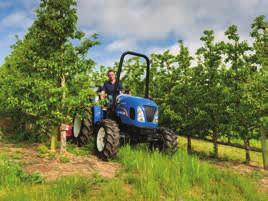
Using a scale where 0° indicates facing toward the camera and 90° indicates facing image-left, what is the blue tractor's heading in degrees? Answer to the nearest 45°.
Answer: approximately 315°

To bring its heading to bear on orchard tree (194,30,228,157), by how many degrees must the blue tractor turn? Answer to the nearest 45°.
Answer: approximately 90° to its left

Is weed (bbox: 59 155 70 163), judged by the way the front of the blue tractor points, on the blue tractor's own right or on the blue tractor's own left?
on the blue tractor's own right

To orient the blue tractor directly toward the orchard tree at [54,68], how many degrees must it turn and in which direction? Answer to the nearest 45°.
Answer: approximately 135° to its right

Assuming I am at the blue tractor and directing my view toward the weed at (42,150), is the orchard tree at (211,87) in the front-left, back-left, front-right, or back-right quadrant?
back-right

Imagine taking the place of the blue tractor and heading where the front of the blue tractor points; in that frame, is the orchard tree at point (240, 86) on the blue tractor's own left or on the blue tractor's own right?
on the blue tractor's own left

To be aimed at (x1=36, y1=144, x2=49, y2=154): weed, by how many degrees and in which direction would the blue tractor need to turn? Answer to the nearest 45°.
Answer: approximately 135° to its right
